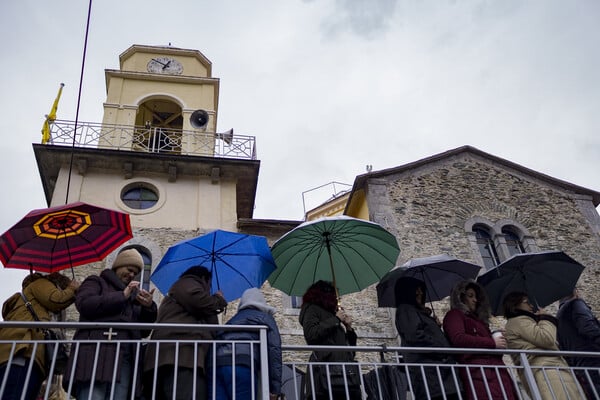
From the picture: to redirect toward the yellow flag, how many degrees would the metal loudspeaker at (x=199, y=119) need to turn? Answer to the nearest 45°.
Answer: approximately 90° to its right

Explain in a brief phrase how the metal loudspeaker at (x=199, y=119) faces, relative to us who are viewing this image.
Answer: facing the viewer

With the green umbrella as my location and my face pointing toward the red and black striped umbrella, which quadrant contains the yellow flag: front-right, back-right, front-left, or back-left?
front-right

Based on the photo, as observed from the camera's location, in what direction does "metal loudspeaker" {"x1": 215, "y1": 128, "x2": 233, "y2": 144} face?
facing to the right of the viewer

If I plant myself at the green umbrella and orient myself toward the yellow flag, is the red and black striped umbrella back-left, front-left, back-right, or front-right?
front-left

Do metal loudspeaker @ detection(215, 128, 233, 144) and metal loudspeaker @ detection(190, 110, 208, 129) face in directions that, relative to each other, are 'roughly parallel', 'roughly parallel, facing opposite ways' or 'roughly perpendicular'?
roughly perpendicular

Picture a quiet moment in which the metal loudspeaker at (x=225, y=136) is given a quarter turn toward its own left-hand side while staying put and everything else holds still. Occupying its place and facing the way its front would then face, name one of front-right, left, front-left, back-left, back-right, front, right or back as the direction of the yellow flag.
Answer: left
